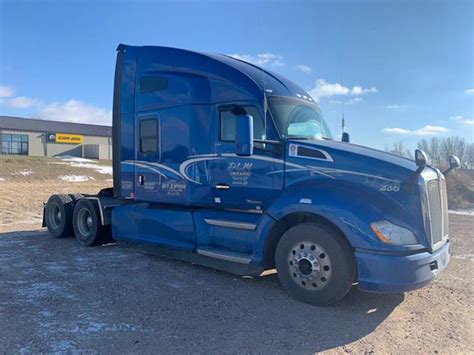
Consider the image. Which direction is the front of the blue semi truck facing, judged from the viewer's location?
facing the viewer and to the right of the viewer
